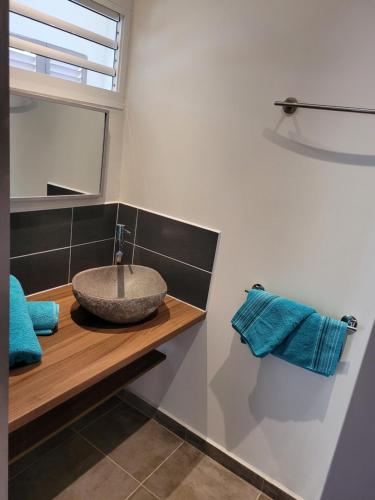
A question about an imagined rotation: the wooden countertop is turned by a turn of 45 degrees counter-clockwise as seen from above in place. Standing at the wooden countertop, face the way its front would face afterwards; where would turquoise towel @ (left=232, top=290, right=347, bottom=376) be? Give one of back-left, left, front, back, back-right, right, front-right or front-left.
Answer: front

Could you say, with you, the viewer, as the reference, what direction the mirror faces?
facing the viewer and to the right of the viewer

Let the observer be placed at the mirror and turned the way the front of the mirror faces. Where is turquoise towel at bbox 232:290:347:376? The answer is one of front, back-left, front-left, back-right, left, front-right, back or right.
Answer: front

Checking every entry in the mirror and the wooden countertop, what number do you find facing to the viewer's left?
0

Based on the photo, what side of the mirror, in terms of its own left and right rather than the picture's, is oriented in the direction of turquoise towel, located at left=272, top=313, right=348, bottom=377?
front
